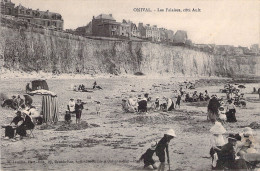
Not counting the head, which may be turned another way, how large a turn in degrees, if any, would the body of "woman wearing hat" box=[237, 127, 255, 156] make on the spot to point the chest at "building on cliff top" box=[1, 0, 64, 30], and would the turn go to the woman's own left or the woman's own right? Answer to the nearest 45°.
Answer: approximately 90° to the woman's own right

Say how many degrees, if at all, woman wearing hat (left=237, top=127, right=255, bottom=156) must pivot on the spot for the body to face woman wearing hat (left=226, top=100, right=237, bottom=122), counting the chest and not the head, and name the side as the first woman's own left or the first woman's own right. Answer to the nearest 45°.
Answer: approximately 135° to the first woman's own right
